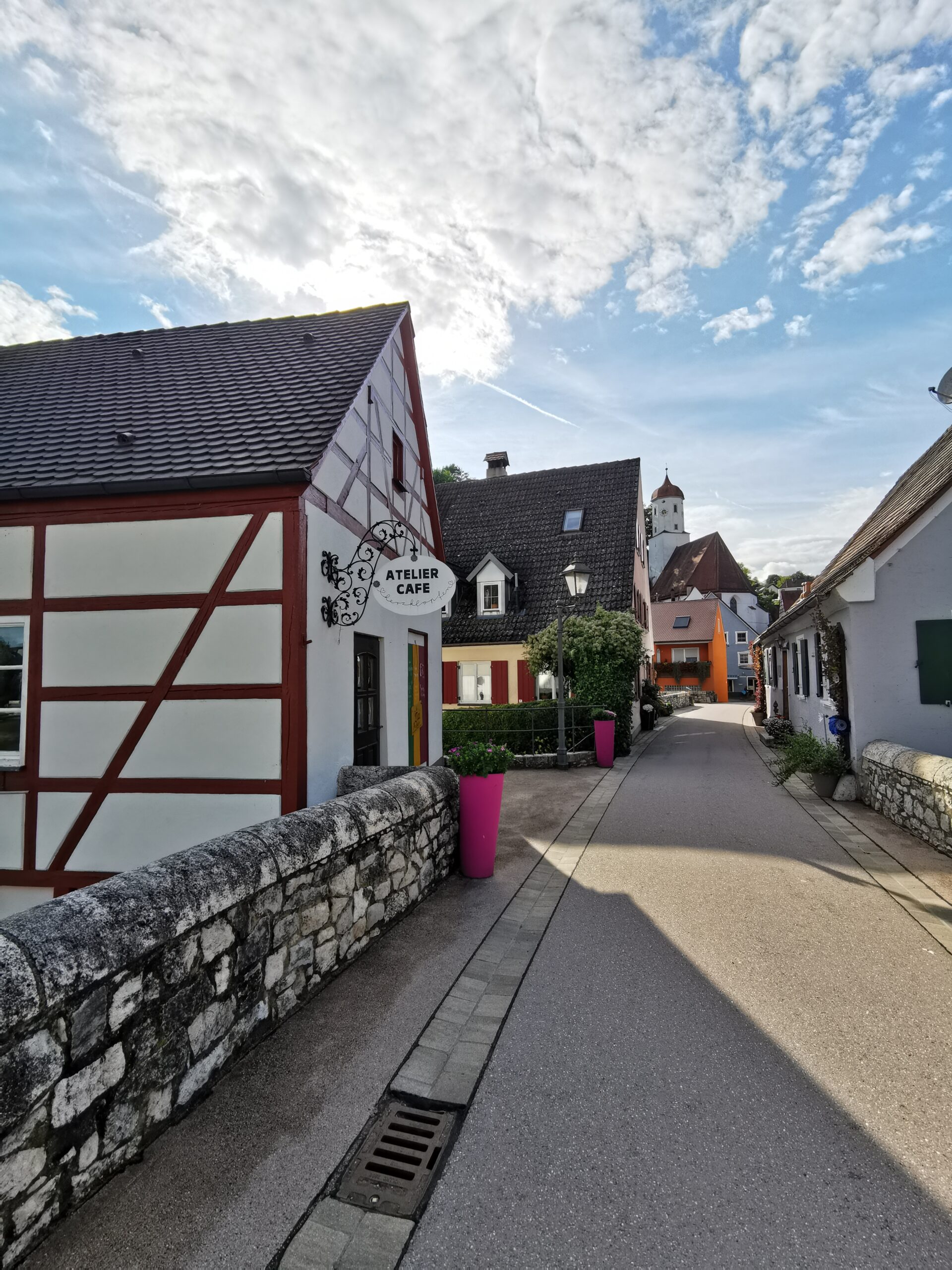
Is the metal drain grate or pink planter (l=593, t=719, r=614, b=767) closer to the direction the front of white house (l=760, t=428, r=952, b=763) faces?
the pink planter

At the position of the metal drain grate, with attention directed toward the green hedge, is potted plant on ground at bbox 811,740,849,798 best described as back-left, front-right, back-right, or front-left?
front-right

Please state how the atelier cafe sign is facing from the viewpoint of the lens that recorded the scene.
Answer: facing the viewer

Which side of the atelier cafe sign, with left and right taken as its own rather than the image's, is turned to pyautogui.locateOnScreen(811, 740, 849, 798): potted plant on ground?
left

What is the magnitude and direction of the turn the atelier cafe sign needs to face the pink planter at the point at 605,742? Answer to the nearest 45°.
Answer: approximately 135° to its left

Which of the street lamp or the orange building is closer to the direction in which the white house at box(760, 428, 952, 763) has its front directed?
the street lamp

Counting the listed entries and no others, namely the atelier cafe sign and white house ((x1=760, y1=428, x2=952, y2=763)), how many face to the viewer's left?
1

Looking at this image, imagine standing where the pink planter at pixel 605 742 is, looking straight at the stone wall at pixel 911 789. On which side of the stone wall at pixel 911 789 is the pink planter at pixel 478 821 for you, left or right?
right

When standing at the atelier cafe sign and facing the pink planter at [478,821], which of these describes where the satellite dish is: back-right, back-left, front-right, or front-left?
front-left

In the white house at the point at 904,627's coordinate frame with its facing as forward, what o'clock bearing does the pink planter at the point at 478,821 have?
The pink planter is roughly at 10 o'clock from the white house.

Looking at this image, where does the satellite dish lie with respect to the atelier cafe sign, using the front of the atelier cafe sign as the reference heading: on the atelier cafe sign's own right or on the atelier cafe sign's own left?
on the atelier cafe sign's own left

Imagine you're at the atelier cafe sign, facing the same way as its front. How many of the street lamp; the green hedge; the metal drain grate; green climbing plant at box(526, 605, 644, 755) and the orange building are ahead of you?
1

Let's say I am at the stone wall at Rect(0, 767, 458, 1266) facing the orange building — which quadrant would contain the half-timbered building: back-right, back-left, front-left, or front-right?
front-left

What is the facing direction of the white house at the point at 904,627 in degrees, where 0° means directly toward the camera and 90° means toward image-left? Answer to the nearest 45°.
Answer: approximately 90°
